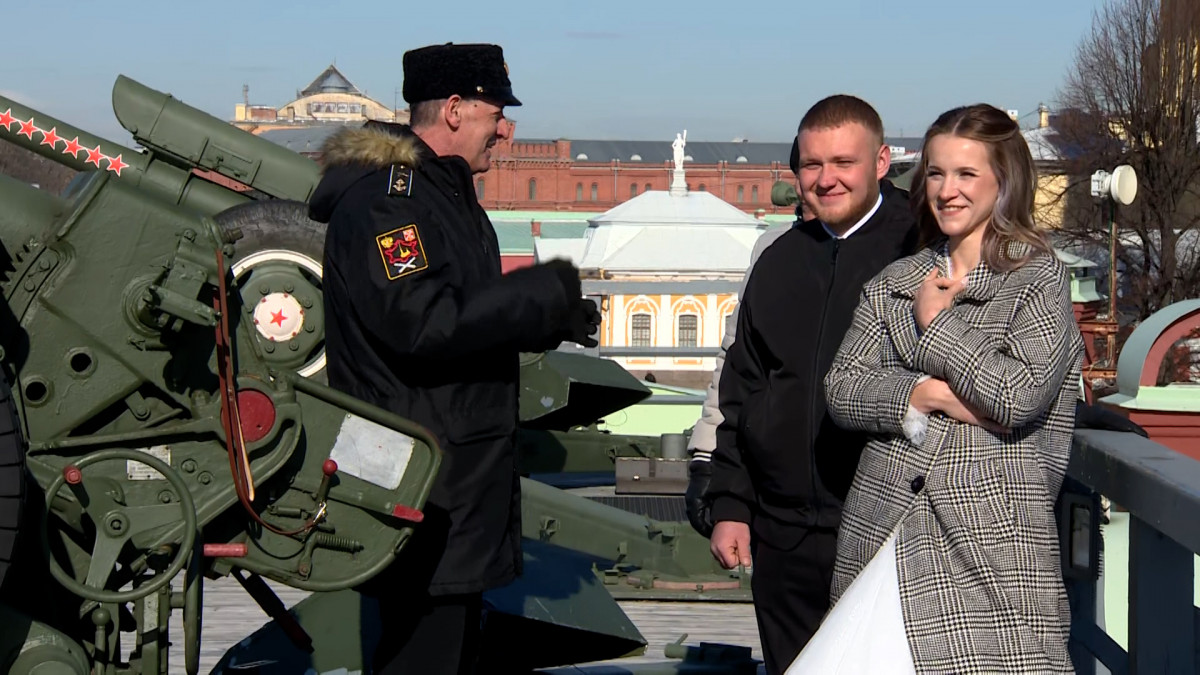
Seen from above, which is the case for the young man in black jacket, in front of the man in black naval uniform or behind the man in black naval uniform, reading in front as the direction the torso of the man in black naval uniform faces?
in front

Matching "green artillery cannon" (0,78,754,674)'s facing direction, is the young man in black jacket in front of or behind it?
behind

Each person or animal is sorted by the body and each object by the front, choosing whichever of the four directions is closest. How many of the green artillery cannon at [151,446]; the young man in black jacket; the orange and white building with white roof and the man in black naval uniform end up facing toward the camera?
2

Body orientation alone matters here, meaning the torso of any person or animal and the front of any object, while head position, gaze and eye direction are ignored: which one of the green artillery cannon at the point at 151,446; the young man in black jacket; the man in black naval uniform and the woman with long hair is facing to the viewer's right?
the man in black naval uniform

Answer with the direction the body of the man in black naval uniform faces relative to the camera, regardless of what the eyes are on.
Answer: to the viewer's right

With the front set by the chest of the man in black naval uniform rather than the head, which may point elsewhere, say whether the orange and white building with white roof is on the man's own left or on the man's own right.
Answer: on the man's own left

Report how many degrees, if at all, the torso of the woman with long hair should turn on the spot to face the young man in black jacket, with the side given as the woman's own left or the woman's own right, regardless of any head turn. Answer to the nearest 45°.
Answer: approximately 90° to the woman's own right

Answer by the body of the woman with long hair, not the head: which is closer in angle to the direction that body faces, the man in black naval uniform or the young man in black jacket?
the man in black naval uniform

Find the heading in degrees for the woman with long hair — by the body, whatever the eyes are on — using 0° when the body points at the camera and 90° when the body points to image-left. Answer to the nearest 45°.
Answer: approximately 45°

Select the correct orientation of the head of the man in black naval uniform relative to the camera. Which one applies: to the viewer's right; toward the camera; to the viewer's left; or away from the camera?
to the viewer's right

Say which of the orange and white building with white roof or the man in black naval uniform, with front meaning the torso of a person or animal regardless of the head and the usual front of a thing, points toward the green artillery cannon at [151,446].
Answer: the orange and white building with white roof

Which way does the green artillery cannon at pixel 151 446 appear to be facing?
to the viewer's left

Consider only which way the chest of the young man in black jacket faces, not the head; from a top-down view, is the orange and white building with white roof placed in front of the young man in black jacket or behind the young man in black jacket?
behind
